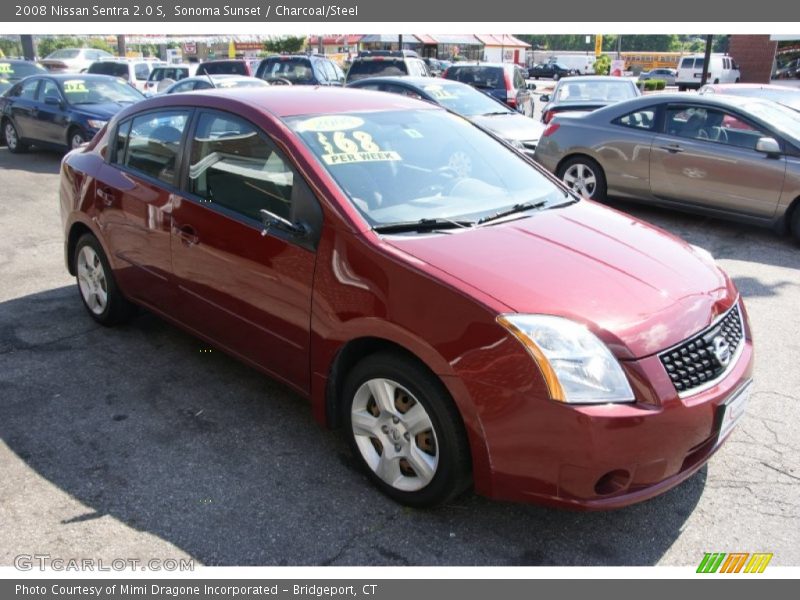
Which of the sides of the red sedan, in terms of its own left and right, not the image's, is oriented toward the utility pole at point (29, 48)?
back

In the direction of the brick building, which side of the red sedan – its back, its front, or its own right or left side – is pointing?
left

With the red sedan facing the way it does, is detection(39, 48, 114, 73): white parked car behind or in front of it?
behind

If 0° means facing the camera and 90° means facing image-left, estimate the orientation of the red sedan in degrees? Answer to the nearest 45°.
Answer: approximately 315°
